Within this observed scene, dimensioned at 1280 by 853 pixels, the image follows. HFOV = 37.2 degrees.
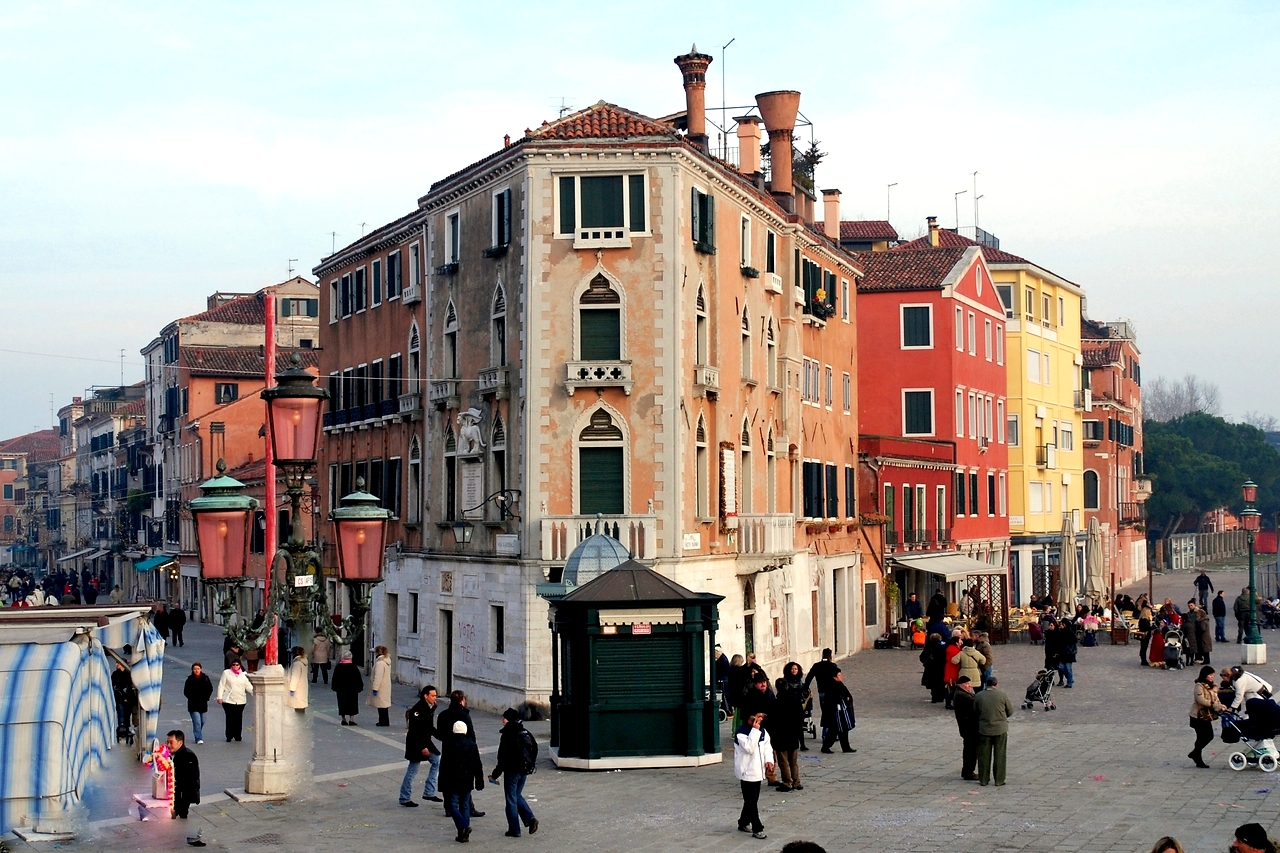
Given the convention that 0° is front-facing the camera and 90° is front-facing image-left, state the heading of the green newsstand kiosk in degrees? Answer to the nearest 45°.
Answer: approximately 0°

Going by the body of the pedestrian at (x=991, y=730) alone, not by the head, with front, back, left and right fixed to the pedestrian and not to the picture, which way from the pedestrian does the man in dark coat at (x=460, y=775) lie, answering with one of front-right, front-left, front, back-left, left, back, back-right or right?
back-left

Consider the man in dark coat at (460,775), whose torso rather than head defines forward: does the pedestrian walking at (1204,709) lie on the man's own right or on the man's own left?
on the man's own right

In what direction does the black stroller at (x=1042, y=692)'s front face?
to the viewer's left

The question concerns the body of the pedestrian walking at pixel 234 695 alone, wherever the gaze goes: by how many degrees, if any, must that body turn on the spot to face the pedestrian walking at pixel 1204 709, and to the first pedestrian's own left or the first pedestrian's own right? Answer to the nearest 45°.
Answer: approximately 45° to the first pedestrian's own left

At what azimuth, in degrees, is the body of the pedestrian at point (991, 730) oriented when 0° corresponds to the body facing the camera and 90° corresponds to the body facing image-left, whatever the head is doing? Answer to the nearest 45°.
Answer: approximately 180°

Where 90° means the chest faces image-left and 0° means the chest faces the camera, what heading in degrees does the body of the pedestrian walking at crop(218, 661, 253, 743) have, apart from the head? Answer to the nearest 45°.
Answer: approximately 0°

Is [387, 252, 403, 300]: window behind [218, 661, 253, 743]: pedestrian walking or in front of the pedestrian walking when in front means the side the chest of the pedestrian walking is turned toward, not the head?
behind

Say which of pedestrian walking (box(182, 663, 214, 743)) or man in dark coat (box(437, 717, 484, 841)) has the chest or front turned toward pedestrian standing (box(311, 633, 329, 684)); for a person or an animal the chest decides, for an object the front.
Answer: the man in dark coat

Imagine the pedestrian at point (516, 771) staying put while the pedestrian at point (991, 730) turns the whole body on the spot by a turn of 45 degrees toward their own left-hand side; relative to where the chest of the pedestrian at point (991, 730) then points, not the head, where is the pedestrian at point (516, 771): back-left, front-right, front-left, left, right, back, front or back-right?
left
